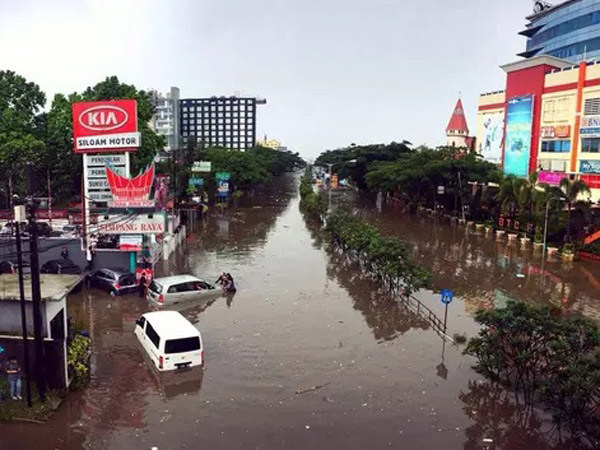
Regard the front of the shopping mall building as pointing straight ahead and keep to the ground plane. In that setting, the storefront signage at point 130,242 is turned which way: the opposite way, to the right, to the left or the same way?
to the left

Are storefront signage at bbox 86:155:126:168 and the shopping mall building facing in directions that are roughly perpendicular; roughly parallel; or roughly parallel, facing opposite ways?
roughly perpendicular
